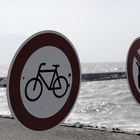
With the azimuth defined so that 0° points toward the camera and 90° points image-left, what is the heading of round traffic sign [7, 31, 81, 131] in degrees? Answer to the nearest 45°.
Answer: approximately 315°

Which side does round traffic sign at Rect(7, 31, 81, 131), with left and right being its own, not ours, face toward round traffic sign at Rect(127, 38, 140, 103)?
left

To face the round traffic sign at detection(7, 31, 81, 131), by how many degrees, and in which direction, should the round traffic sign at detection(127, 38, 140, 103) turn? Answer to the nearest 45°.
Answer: approximately 90° to its right
